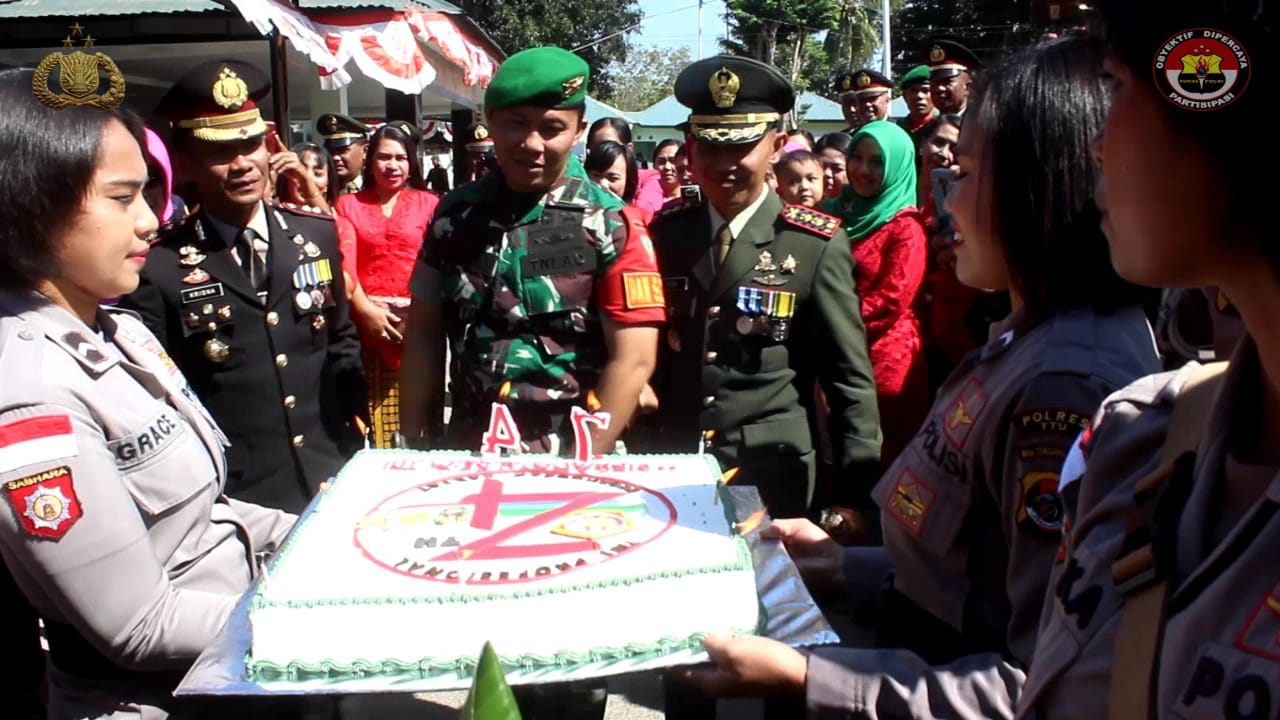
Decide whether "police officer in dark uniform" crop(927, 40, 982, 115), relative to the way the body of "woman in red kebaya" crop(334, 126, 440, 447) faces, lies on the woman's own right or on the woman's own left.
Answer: on the woman's own left

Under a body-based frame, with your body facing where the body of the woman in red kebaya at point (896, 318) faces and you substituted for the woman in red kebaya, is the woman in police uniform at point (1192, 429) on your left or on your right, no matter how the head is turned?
on your left

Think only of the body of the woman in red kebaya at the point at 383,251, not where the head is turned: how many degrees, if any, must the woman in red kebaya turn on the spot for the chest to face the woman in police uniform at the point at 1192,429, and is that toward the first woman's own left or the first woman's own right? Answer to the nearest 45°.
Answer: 0° — they already face them

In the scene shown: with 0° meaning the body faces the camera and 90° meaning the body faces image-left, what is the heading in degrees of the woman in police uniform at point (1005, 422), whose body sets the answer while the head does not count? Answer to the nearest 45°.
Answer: approximately 90°

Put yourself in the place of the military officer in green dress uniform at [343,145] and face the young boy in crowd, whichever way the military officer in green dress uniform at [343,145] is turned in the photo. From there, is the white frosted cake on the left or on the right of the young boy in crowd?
right

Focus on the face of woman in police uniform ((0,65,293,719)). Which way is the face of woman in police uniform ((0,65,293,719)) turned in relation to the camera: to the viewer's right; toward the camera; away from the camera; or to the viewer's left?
to the viewer's right

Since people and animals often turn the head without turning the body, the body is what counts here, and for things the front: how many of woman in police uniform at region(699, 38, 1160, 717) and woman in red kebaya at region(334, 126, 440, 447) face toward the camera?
1
